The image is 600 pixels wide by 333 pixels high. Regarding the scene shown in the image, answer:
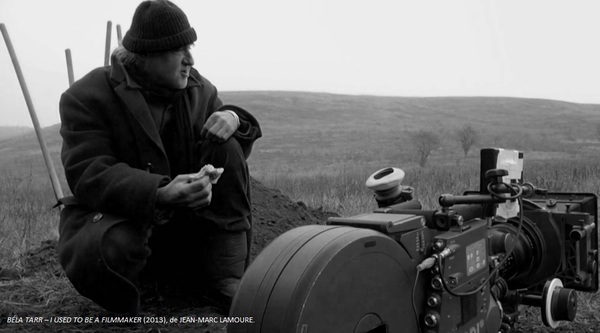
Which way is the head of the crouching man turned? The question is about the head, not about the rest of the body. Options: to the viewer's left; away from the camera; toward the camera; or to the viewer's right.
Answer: to the viewer's right

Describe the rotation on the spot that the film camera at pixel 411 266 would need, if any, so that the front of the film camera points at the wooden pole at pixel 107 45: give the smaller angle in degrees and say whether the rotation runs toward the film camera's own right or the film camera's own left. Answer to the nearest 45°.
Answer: approximately 90° to the film camera's own left

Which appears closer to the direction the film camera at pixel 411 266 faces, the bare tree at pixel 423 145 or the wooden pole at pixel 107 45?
the bare tree

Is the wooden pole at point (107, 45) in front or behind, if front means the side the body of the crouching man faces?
behind

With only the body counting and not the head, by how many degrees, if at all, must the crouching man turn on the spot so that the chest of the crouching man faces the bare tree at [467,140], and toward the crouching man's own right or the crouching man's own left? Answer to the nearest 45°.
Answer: approximately 90° to the crouching man's own left

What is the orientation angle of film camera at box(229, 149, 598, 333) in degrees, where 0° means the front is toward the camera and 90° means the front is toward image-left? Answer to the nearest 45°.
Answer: approximately 225°

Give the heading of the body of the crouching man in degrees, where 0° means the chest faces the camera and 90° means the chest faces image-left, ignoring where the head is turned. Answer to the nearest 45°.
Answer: approximately 315°

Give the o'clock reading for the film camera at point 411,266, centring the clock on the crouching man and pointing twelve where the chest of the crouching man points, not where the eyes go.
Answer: The film camera is roughly at 12 o'clock from the crouching man.

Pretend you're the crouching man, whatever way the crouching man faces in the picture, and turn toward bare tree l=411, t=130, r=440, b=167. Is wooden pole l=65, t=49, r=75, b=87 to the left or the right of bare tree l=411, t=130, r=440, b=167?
left

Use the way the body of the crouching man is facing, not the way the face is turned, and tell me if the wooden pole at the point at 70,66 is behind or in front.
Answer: behind

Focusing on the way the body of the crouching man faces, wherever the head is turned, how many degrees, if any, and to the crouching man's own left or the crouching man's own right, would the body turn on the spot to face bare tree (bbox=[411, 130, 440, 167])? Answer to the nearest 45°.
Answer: approximately 90° to the crouching man's own left

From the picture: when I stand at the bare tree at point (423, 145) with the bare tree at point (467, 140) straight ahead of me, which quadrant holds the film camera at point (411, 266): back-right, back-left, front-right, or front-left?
back-right
